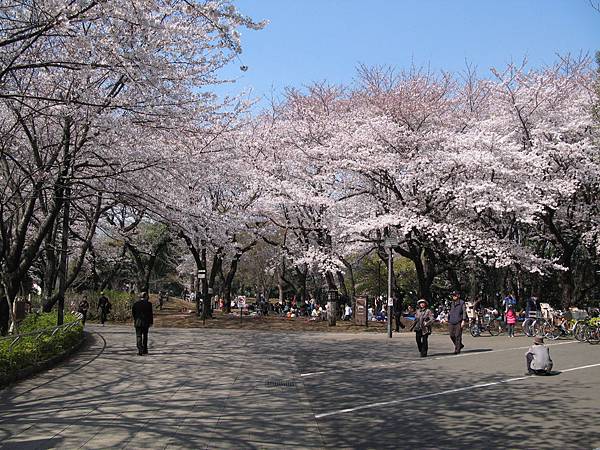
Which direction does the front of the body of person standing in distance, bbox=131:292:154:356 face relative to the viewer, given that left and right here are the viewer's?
facing away from the viewer

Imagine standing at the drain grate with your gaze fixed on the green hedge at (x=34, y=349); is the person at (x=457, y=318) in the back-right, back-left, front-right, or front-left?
back-right

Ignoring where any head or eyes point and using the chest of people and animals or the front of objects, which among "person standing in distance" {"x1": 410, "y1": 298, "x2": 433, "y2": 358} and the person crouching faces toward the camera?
the person standing in distance

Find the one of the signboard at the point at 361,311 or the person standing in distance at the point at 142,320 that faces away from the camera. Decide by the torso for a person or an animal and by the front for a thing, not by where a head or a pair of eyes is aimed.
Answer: the person standing in distance

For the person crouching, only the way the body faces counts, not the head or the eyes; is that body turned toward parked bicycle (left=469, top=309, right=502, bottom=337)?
yes

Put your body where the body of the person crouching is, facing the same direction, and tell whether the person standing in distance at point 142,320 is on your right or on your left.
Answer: on your left

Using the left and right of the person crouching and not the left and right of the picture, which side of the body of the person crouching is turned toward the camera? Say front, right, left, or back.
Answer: back

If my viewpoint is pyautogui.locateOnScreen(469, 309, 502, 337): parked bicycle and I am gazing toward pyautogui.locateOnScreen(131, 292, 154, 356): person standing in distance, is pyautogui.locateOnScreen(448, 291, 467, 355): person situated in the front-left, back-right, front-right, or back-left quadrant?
front-left

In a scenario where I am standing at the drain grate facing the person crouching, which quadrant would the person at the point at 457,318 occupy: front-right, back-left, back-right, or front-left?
front-left

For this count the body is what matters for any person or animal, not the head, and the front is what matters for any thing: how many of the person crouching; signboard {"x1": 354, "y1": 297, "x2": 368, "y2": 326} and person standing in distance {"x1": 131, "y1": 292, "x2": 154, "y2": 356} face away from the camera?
2

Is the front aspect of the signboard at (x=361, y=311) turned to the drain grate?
yes

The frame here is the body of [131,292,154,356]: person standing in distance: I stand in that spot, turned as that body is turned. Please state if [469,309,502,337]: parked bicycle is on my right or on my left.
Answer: on my right

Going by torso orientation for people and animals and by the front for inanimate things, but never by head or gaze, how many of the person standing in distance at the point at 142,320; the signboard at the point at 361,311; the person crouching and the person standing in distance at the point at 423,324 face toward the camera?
2

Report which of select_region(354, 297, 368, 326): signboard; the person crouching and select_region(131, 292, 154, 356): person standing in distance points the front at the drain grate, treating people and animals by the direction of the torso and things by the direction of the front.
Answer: the signboard

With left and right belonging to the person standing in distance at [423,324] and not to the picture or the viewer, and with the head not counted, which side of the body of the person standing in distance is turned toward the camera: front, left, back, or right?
front

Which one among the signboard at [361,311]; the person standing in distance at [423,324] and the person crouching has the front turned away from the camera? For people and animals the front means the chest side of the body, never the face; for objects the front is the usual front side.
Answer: the person crouching

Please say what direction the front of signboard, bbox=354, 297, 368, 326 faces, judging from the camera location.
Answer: facing the viewer

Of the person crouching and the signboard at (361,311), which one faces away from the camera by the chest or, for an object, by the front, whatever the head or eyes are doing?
the person crouching

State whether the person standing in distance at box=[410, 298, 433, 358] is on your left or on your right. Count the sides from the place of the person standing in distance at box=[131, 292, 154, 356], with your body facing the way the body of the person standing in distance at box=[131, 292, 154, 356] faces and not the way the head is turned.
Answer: on your right

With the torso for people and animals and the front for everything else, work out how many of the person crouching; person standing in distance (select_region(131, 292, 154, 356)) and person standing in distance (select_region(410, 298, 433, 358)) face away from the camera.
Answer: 2
